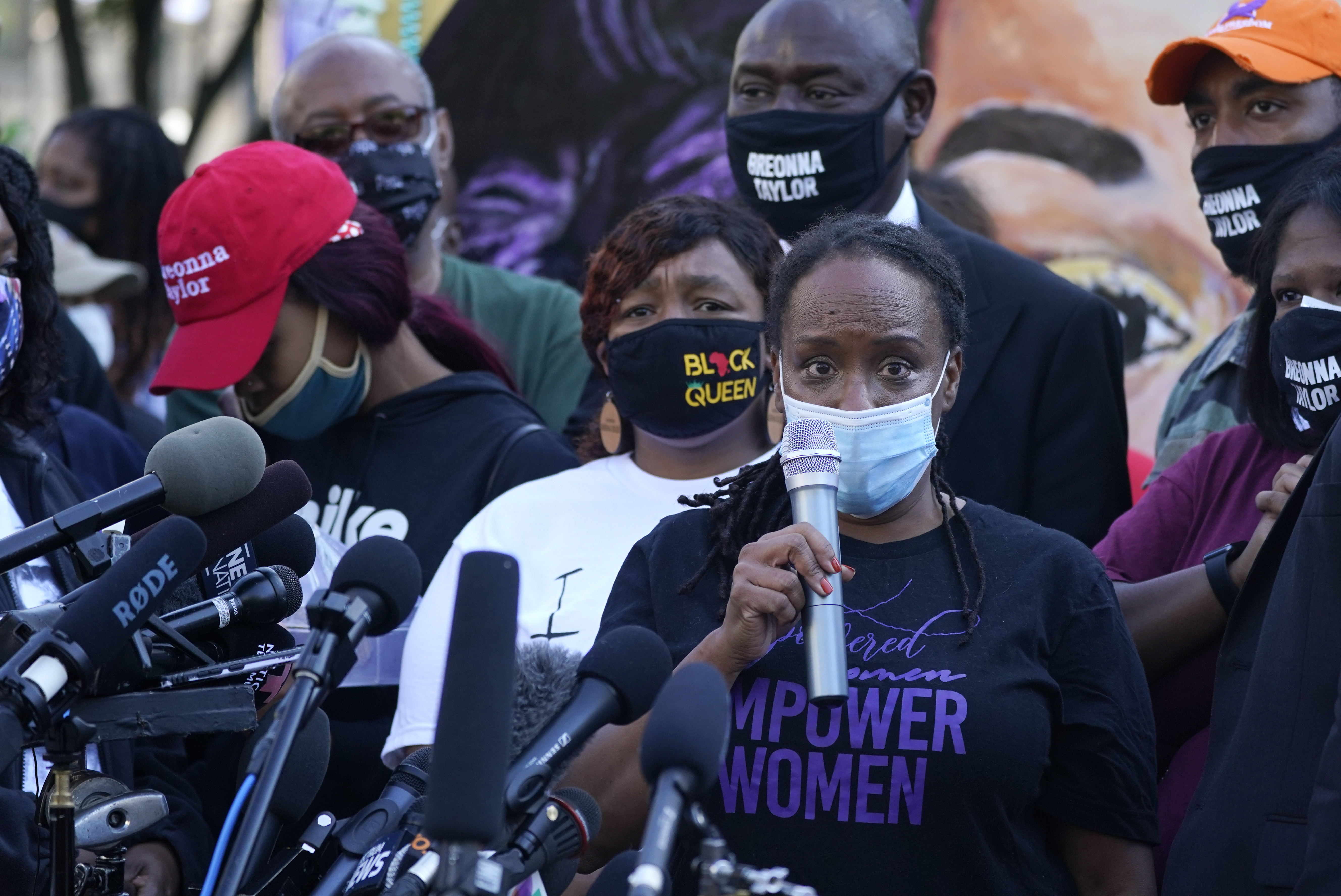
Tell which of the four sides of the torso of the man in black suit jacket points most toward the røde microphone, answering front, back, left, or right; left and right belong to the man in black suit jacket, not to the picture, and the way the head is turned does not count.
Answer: front

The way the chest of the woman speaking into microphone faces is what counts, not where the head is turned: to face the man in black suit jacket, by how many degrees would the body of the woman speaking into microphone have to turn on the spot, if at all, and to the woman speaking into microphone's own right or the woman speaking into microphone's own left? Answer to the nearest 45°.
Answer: approximately 180°

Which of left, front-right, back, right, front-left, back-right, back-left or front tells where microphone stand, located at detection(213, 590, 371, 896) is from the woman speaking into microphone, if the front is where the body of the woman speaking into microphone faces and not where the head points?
front-right

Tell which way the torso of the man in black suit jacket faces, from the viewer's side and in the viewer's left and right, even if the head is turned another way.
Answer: facing the viewer and to the left of the viewer

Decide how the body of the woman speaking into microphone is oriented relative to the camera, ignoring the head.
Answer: toward the camera

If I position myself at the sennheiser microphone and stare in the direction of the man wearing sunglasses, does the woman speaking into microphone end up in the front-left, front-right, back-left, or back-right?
front-right

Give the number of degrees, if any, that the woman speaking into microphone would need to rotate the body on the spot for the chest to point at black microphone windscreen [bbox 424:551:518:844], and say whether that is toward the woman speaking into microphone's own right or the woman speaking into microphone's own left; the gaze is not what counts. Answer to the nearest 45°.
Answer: approximately 45° to the woman speaking into microphone's own right

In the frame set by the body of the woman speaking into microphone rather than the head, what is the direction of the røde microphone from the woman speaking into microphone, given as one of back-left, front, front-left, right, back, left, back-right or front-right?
front-right

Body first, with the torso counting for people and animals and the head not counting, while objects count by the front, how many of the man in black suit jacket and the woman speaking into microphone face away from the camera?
0

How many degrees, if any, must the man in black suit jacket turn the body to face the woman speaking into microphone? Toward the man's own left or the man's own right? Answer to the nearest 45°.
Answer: approximately 45° to the man's own left

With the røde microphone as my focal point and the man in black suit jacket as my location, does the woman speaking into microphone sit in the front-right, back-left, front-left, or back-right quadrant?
front-left

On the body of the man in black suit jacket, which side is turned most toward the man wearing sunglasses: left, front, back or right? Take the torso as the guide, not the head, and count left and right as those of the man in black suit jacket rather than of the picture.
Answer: right

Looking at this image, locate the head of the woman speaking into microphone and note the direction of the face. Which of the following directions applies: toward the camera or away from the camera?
toward the camera
